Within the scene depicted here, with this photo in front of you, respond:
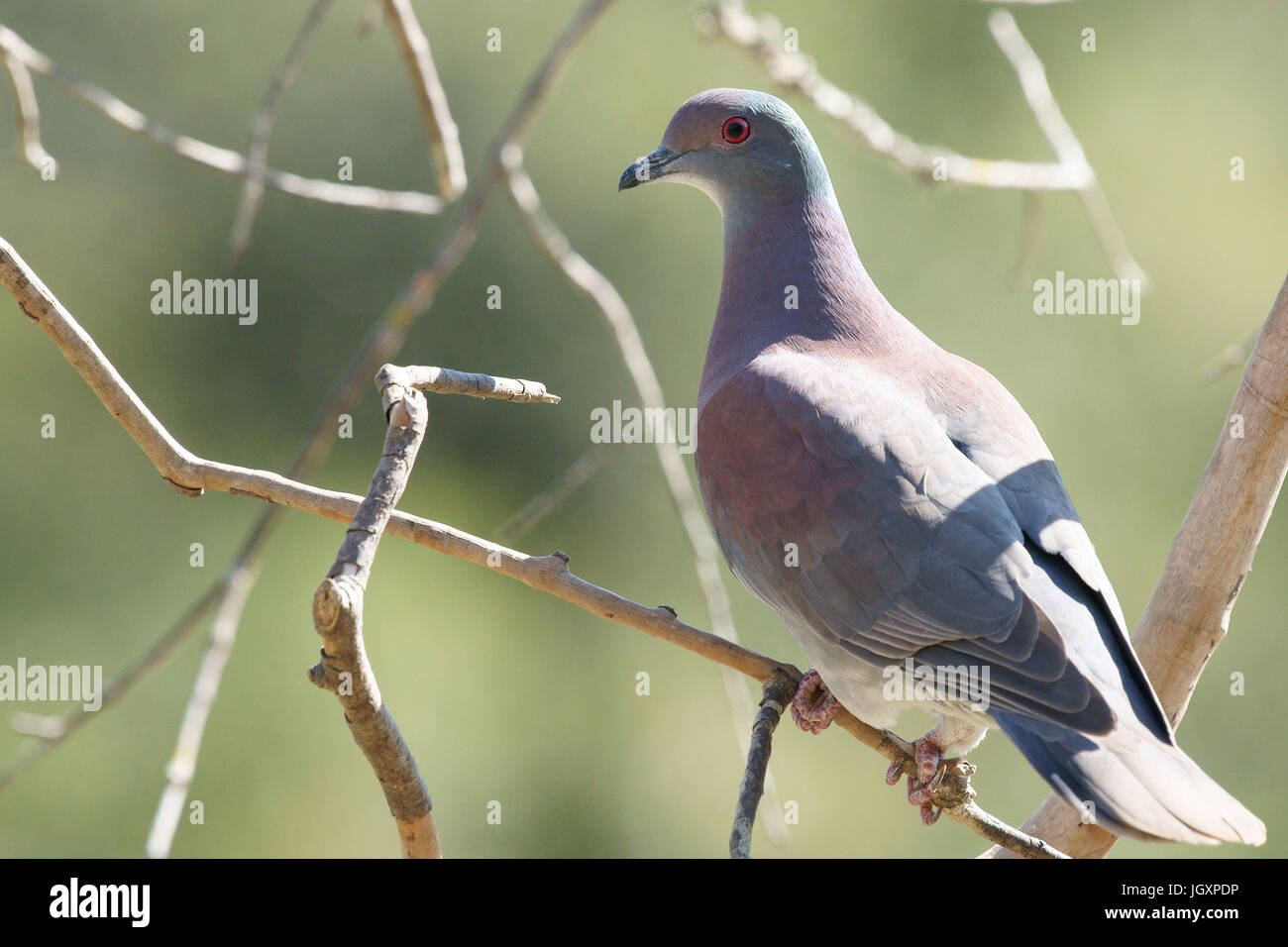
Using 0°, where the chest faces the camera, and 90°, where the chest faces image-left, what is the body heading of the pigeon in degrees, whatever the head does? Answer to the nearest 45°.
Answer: approximately 135°
